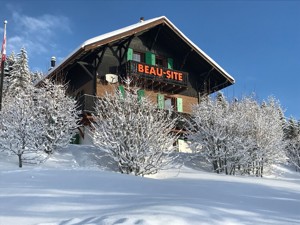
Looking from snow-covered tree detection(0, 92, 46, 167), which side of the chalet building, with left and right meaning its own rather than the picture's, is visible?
right

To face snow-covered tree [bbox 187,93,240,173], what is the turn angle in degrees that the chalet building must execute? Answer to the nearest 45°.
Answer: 0° — it already faces it

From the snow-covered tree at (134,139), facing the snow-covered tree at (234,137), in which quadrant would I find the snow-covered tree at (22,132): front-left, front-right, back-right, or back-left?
back-left

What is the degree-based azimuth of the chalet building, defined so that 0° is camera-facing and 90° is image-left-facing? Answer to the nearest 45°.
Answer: approximately 315°

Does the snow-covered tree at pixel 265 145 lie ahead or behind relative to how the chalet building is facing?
ahead

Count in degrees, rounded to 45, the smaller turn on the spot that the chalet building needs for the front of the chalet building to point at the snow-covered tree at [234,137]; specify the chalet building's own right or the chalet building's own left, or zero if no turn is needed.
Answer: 0° — it already faces it

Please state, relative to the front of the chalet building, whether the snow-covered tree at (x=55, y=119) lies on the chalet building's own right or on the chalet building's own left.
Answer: on the chalet building's own right

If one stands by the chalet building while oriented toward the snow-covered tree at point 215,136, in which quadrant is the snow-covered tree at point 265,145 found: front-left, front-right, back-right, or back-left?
front-left

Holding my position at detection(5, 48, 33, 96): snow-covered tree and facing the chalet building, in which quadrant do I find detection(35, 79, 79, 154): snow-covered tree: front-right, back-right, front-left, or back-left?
front-right
